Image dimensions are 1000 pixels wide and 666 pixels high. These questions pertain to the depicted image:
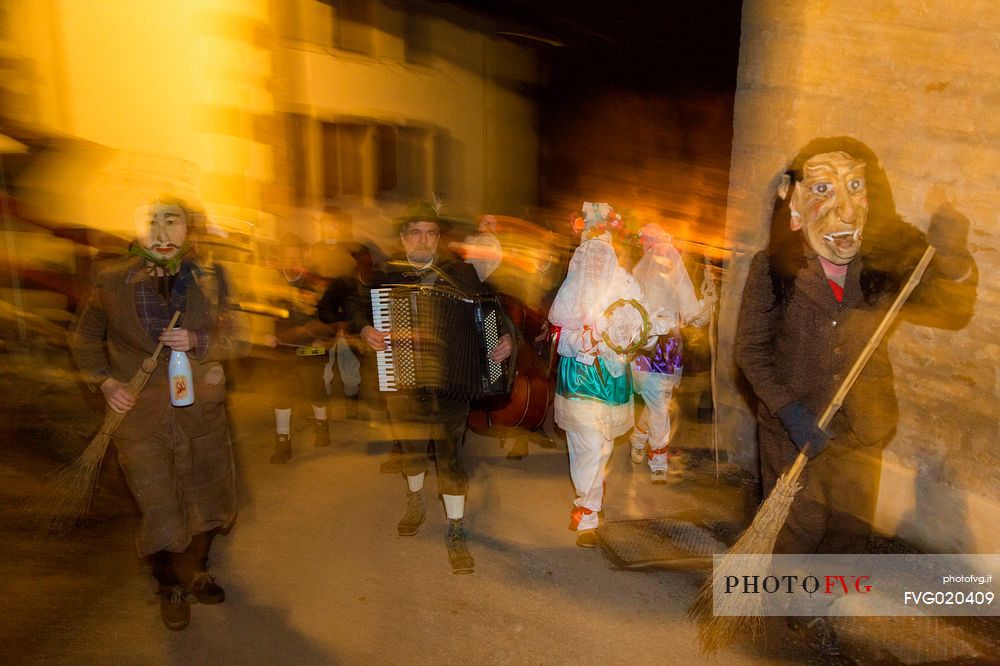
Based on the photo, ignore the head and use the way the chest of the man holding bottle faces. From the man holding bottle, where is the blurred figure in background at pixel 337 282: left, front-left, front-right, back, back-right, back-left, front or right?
back-left

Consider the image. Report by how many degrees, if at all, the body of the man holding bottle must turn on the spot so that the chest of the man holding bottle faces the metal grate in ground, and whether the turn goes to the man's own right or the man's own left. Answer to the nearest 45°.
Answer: approximately 90° to the man's own left

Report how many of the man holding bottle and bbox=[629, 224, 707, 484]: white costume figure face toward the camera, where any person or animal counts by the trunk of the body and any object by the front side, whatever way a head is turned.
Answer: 2

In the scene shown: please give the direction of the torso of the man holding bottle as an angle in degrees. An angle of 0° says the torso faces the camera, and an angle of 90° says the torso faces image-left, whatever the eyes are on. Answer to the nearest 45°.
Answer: approximately 0°

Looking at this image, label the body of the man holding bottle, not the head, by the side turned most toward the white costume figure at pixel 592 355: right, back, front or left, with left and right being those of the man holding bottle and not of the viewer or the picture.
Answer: left

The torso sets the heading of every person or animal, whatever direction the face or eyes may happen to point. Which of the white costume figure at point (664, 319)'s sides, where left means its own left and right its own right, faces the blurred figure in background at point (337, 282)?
right

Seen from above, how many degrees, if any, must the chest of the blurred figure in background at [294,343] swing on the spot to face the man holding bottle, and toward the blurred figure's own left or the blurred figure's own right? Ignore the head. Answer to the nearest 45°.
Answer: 0° — they already face them

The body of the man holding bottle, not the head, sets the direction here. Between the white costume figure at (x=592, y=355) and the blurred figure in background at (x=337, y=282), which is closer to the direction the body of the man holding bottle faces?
the white costume figure

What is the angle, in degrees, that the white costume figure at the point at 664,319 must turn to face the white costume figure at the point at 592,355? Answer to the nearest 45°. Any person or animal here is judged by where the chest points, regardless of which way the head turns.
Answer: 0° — it already faces it

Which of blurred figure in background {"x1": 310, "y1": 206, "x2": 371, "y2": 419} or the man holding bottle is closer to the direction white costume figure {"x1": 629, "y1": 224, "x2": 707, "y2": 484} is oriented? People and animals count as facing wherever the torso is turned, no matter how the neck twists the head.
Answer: the man holding bottle
